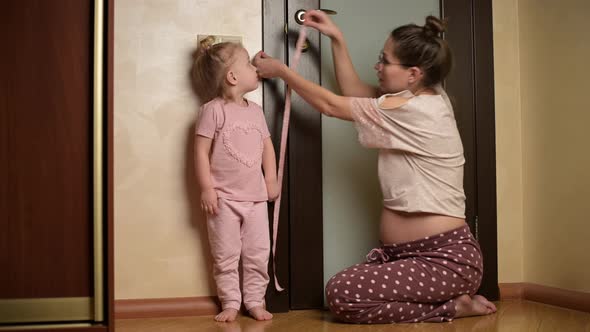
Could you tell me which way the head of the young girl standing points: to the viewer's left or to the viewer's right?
to the viewer's right

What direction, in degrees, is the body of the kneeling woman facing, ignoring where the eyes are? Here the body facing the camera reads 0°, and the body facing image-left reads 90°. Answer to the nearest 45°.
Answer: approximately 90°

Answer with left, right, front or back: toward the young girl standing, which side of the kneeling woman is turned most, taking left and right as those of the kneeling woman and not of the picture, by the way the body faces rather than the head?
front

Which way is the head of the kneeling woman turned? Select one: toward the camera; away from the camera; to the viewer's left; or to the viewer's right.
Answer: to the viewer's left
